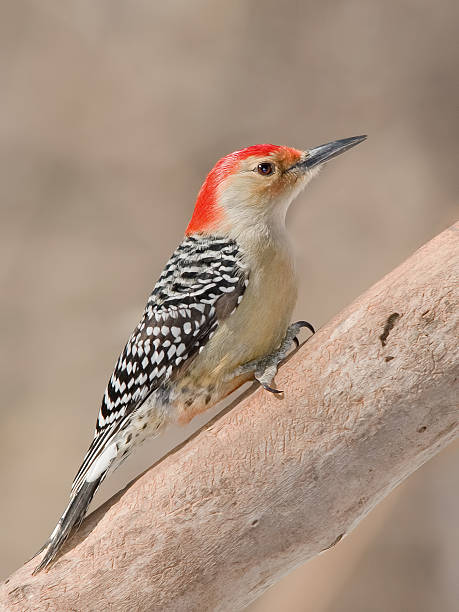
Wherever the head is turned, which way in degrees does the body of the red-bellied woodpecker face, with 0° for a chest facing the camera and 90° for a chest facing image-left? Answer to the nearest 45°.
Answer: approximately 270°
